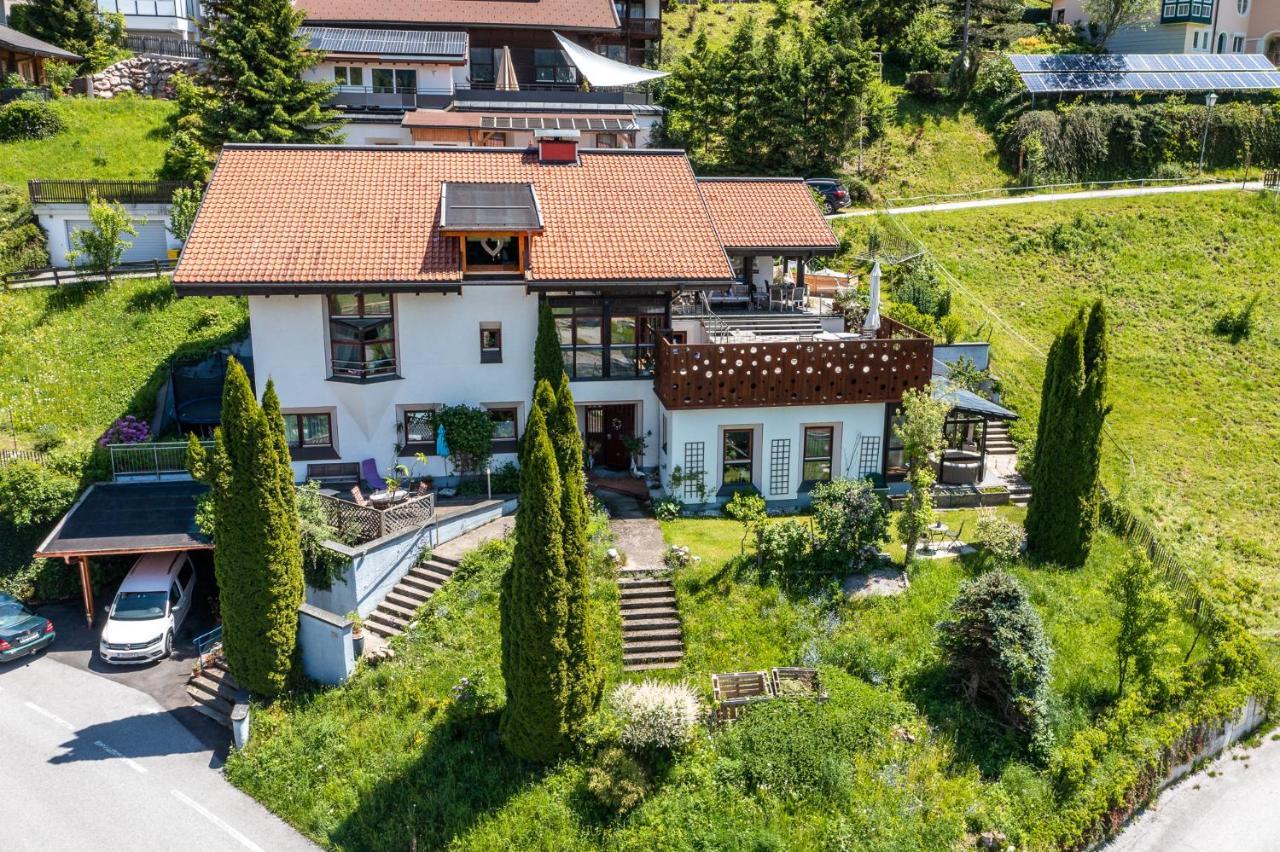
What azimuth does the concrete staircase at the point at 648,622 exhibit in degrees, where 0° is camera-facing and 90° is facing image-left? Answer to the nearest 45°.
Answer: approximately 0°

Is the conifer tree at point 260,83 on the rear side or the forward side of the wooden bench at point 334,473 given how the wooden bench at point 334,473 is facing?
on the rear side

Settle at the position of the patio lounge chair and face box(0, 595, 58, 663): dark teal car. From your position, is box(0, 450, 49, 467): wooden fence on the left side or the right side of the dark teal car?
right

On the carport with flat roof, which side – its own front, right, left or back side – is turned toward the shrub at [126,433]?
back

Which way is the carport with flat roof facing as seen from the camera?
toward the camera

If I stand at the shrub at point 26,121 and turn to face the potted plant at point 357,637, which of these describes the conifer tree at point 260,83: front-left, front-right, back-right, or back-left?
front-left

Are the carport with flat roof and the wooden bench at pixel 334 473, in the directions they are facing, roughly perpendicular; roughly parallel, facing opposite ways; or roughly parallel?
roughly parallel

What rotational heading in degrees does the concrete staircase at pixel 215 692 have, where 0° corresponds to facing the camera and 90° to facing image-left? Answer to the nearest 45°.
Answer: approximately 45°

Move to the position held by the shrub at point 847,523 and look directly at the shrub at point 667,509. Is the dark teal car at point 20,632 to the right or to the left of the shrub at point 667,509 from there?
left

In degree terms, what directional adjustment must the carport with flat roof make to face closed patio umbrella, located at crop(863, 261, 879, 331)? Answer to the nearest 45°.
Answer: approximately 90° to its left

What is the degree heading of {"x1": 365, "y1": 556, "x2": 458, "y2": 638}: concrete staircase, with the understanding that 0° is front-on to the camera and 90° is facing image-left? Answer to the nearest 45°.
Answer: approximately 45°

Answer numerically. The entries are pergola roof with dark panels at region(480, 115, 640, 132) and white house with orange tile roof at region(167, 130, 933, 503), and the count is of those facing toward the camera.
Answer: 2

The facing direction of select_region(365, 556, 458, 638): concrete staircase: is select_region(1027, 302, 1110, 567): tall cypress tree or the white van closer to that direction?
the white van

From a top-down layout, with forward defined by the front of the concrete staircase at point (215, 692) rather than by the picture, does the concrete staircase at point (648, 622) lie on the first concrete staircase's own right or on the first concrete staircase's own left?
on the first concrete staircase's own left

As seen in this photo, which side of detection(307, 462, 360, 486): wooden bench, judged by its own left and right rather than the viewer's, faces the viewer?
front

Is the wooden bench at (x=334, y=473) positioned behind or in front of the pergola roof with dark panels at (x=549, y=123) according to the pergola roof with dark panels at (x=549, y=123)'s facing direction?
in front
